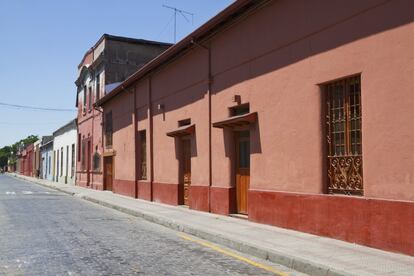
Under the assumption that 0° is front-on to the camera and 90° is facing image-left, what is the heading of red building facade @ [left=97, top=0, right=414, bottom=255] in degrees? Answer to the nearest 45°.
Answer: approximately 45°

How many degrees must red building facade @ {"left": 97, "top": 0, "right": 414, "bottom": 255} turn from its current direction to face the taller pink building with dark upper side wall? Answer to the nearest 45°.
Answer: approximately 90° to its right

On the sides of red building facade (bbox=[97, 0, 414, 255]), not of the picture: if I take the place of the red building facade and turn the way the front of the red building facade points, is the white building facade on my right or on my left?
on my right

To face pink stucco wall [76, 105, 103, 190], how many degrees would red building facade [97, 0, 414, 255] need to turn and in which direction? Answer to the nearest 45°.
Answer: approximately 90° to its right
